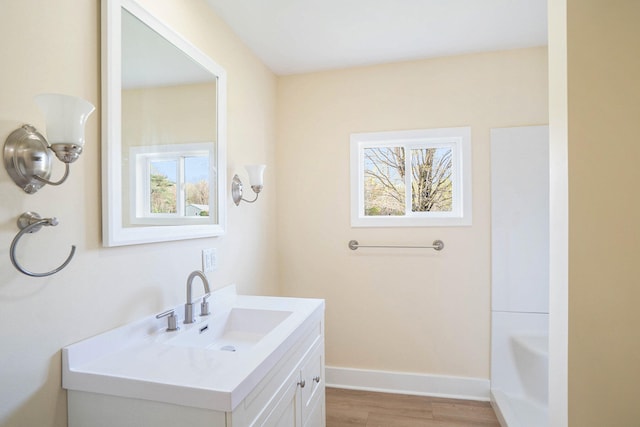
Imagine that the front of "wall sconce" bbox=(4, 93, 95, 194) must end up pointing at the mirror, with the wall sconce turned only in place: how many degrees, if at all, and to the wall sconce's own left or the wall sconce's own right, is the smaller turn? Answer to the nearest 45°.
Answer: approximately 90° to the wall sconce's own left

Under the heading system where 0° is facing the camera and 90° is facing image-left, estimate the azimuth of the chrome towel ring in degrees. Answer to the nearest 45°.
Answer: approximately 315°

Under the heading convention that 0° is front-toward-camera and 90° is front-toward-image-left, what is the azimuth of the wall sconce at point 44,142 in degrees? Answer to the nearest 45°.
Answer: approximately 315°

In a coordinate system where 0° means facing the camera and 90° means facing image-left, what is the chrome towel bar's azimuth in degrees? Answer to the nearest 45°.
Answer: approximately 0°

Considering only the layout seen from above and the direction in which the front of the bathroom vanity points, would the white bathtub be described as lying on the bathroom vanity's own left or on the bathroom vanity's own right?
on the bathroom vanity's own left

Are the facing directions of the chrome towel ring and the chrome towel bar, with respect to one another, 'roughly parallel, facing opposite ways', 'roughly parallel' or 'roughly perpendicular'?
roughly perpendicular

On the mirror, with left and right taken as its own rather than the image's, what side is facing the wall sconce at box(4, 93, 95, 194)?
right

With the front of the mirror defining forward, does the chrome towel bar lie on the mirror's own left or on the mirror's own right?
on the mirror's own left

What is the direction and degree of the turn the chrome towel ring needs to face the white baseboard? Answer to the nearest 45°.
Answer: approximately 45° to its left

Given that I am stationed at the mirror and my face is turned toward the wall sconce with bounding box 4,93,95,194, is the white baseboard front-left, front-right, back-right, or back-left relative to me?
back-left

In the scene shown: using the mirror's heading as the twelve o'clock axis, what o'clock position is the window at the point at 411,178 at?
The window is roughly at 10 o'clock from the mirror.
